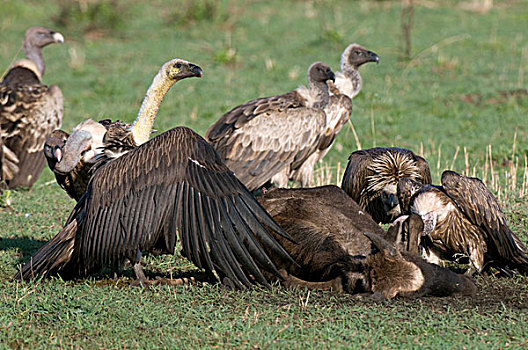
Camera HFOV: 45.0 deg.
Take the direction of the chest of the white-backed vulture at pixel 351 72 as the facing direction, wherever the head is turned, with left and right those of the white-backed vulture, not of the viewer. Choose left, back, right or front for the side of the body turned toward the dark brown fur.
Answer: right

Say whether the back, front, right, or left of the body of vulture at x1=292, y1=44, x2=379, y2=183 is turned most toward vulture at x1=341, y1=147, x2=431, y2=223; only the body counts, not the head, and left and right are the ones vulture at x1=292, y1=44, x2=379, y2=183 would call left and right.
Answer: right

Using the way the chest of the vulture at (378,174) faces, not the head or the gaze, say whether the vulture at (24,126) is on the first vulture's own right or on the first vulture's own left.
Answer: on the first vulture's own right

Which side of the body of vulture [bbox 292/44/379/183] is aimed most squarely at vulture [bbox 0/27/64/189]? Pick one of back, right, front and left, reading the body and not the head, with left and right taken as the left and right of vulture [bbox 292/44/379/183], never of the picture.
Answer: back

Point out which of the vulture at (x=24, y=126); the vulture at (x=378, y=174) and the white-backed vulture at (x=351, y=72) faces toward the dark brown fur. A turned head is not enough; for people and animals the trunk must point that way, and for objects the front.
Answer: the vulture at (x=378, y=174)

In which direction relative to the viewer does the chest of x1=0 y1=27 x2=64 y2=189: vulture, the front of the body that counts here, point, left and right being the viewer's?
facing away from the viewer and to the right of the viewer

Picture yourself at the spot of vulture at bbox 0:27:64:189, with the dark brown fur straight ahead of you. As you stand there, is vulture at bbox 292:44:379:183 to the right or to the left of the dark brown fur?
left

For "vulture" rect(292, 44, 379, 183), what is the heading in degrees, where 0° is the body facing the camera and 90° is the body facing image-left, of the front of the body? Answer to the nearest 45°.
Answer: approximately 270°

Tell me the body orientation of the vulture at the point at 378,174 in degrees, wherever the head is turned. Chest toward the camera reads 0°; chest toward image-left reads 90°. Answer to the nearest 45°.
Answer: approximately 0°

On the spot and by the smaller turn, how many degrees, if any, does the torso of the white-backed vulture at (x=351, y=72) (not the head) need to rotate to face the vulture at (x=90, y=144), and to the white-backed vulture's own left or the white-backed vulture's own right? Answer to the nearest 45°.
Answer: approximately 135° to the white-backed vulture's own right

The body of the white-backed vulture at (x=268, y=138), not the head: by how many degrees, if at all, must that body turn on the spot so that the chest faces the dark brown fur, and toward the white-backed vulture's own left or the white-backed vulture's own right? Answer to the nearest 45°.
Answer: approximately 90° to the white-backed vulture's own right

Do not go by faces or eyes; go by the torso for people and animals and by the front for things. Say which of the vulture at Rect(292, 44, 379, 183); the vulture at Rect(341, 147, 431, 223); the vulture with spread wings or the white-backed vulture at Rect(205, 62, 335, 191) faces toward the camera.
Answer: the vulture at Rect(341, 147, 431, 223)

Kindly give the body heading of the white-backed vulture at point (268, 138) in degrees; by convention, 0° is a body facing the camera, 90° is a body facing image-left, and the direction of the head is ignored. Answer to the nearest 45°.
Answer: approximately 270°
